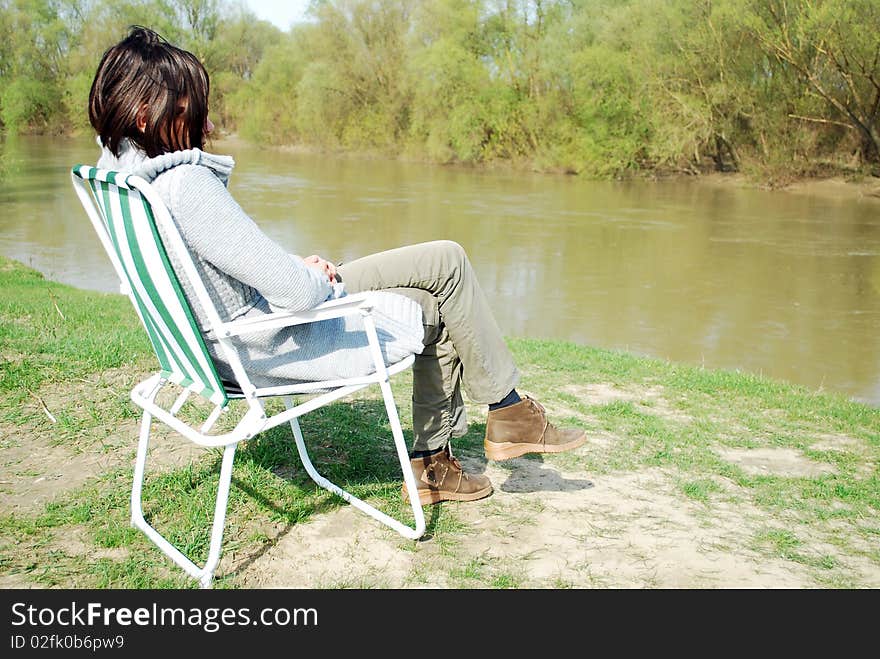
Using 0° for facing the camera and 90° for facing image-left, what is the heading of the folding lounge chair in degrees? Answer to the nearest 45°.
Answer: approximately 225°

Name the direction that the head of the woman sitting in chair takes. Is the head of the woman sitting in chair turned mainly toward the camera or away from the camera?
away from the camera
